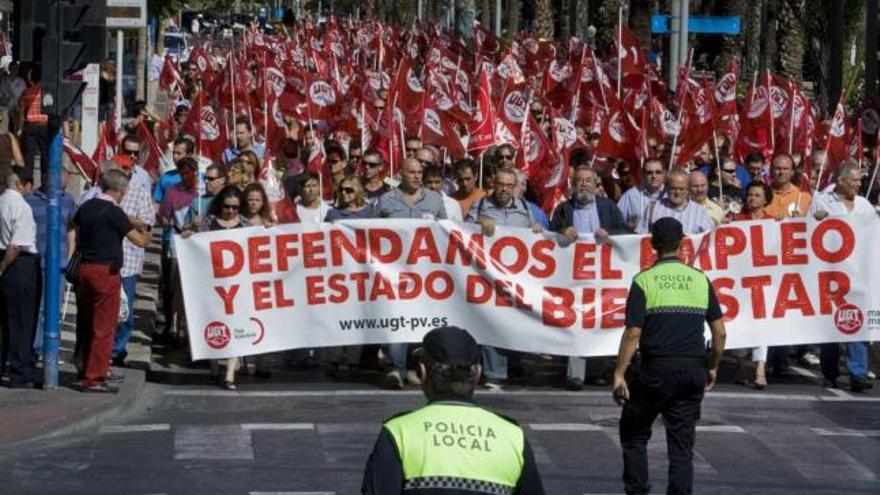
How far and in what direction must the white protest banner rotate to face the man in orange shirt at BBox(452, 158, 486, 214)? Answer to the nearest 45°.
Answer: approximately 180°

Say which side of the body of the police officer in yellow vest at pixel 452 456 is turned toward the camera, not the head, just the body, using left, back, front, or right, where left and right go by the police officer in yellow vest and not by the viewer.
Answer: back

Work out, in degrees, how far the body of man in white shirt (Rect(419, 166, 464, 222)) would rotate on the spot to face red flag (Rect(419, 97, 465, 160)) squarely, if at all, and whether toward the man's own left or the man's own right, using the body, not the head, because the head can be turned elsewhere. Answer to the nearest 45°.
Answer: approximately 180°

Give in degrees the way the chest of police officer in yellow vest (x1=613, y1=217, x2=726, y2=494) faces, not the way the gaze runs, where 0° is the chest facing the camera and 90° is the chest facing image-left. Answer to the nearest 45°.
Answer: approximately 180°

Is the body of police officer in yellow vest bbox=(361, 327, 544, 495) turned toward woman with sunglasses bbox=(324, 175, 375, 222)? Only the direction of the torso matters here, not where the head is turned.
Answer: yes

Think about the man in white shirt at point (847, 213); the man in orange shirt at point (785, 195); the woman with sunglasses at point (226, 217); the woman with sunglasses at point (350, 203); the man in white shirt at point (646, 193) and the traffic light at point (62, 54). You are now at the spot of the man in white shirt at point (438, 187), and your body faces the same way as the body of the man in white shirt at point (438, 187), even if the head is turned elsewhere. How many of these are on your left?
3

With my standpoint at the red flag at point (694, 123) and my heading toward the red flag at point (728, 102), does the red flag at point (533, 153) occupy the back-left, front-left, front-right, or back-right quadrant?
back-left

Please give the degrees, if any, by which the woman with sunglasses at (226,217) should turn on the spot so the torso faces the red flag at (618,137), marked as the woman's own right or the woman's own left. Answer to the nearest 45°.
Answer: approximately 135° to the woman's own left
